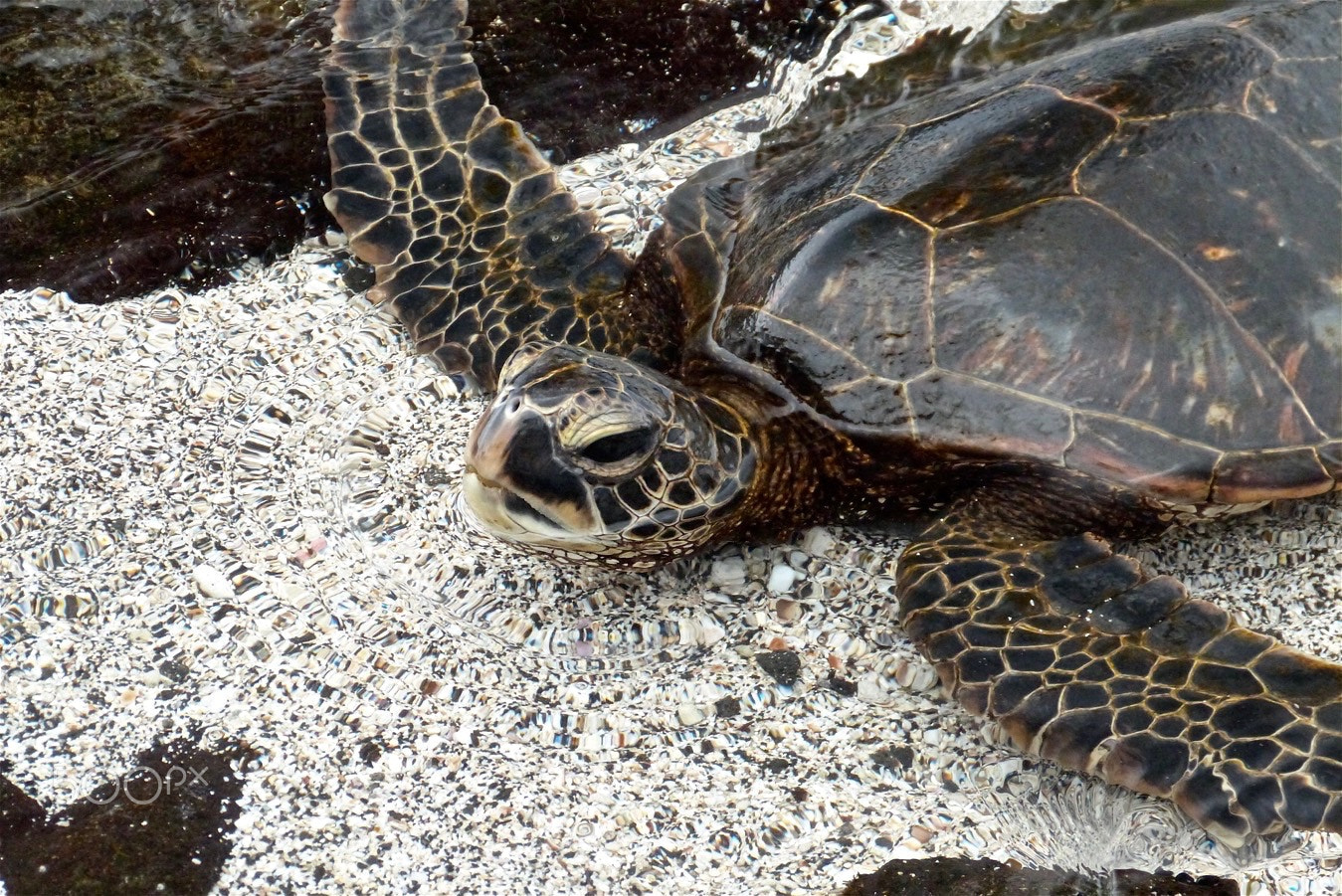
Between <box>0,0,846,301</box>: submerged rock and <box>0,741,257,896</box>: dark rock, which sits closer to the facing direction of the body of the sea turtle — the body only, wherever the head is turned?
the dark rock

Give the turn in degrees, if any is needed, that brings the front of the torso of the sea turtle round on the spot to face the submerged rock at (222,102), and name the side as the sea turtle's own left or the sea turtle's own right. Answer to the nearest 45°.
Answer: approximately 90° to the sea turtle's own right

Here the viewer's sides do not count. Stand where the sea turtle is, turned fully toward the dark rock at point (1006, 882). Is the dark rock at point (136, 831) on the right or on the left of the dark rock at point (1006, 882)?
right

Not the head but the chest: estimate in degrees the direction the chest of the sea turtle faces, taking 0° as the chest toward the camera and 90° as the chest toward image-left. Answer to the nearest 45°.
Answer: approximately 45°

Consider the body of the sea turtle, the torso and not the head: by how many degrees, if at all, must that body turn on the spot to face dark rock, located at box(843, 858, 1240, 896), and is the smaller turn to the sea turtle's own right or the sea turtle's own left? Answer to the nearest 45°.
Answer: approximately 45° to the sea turtle's own left

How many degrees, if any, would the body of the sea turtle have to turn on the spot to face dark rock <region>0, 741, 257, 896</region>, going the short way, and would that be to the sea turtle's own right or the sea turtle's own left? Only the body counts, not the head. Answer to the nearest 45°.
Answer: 0° — it already faces it
